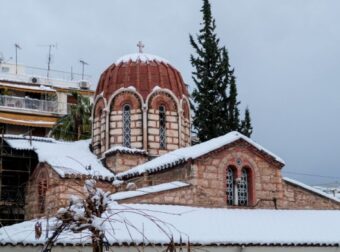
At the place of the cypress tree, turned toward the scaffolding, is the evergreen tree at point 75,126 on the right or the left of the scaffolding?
right

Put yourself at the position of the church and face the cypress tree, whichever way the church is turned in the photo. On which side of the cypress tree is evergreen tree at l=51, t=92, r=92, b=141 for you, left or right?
left
